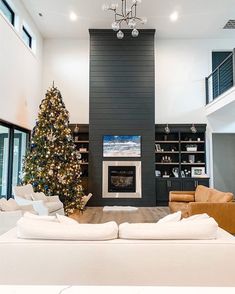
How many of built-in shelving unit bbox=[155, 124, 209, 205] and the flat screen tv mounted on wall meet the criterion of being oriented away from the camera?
0

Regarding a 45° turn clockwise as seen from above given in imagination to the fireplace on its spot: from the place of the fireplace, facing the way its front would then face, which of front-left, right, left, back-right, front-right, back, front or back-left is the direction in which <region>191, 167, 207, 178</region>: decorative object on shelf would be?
back-left

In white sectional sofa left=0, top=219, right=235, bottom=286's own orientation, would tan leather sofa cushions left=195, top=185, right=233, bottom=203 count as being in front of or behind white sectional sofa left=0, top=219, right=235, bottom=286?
in front

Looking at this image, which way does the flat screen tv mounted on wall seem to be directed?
toward the camera

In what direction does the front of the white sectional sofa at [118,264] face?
away from the camera

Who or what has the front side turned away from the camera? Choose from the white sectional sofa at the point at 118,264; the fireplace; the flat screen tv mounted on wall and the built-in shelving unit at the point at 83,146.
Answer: the white sectional sofa

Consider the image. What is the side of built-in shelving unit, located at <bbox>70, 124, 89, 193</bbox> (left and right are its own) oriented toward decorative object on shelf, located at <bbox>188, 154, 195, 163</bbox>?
left

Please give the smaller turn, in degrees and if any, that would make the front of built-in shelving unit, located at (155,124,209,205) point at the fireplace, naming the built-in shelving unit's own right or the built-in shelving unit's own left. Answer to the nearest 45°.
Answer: approximately 90° to the built-in shelving unit's own right

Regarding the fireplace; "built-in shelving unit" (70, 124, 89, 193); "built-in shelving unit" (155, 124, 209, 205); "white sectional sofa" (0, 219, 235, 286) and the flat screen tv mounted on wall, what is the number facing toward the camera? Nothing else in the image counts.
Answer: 4

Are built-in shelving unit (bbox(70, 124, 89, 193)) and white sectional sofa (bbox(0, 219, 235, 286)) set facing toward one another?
yes

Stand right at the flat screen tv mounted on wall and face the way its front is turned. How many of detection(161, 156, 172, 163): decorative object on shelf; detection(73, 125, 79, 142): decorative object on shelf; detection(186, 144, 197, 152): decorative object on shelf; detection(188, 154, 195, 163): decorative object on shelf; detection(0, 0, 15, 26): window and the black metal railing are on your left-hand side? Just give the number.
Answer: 4

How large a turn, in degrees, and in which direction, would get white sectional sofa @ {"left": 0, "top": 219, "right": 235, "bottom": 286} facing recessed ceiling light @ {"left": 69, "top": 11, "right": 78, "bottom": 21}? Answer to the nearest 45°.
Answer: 0° — it already faces it

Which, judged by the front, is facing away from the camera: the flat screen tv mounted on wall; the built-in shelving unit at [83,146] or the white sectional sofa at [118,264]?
the white sectional sofa

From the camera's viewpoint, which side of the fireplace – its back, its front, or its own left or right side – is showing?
front
